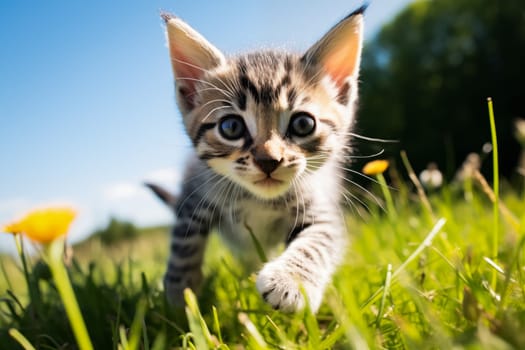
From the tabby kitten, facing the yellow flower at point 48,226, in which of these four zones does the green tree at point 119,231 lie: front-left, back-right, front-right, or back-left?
back-right

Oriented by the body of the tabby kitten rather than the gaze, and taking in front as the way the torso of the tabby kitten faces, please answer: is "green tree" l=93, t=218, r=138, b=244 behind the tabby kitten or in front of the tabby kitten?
behind

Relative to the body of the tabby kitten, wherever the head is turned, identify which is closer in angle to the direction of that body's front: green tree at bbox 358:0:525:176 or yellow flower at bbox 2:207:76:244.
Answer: the yellow flower

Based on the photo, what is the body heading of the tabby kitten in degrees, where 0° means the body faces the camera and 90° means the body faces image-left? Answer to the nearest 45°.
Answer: approximately 0°

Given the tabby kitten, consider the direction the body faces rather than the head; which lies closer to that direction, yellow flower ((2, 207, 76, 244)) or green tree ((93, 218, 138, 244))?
the yellow flower

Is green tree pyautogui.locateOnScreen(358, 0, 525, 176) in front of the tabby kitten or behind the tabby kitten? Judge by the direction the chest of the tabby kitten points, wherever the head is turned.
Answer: behind

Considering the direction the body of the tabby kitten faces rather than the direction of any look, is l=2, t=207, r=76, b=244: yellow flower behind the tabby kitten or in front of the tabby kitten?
in front
